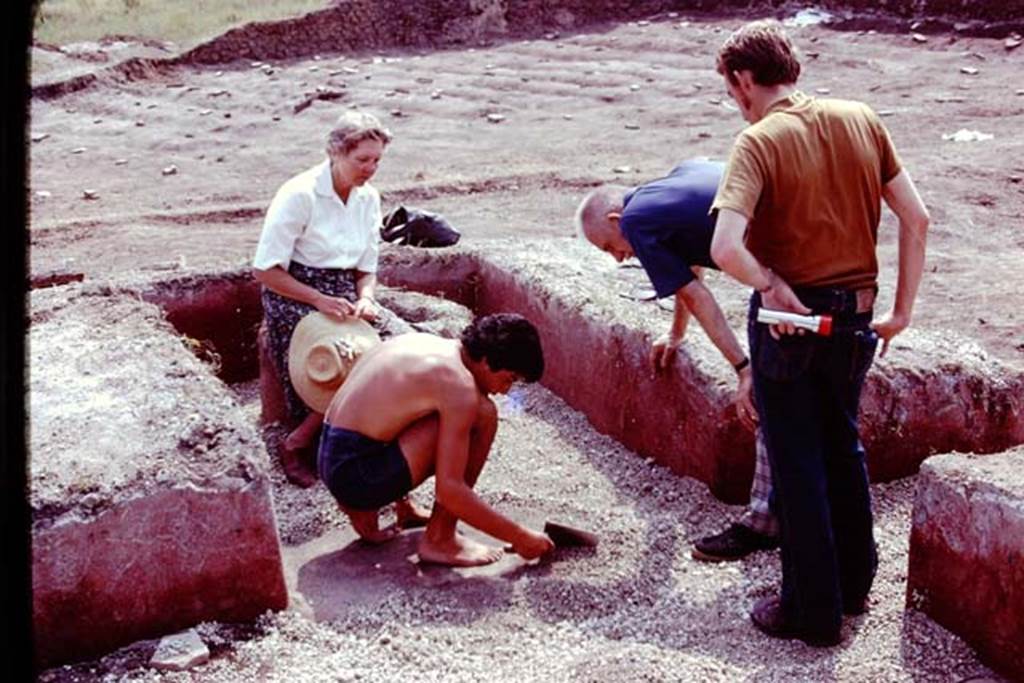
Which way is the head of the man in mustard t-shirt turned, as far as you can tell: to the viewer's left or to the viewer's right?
to the viewer's left

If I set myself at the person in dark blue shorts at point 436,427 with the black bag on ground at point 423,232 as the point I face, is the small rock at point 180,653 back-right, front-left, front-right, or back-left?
back-left

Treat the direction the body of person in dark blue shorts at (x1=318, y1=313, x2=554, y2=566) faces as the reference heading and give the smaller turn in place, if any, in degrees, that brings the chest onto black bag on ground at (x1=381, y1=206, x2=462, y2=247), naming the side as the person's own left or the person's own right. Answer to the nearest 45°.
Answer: approximately 90° to the person's own left

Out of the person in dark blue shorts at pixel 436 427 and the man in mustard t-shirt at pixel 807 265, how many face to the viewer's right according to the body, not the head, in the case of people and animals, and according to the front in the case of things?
1

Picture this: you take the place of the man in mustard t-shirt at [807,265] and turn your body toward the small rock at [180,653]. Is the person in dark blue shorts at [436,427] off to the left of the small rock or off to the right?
right

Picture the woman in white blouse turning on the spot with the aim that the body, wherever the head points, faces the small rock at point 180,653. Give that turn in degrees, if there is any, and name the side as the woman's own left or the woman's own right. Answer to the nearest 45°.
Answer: approximately 45° to the woman's own right

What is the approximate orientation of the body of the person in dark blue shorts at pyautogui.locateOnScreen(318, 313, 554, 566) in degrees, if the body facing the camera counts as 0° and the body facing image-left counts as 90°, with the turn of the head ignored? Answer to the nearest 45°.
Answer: approximately 270°

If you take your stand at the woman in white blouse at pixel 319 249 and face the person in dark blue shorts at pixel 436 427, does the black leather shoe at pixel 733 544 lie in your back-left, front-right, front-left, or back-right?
front-left

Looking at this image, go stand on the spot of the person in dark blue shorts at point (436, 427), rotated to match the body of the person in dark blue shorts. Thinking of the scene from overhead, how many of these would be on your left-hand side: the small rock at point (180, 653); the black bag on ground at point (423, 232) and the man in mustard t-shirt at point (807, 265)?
1

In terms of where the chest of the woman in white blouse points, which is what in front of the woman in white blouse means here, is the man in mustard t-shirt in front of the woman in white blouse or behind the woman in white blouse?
in front

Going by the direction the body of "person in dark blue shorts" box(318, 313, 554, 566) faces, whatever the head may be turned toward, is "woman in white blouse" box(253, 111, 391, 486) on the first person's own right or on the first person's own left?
on the first person's own left

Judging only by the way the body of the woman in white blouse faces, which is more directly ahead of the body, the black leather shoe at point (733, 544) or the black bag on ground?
the black leather shoe

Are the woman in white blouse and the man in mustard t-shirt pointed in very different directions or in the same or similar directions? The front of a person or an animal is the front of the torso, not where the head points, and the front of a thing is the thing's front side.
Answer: very different directions

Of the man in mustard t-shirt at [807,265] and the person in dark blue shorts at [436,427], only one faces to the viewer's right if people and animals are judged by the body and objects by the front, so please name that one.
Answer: the person in dark blue shorts

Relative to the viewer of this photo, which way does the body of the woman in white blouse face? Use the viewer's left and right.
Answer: facing the viewer and to the right of the viewer

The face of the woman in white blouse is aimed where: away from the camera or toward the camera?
toward the camera

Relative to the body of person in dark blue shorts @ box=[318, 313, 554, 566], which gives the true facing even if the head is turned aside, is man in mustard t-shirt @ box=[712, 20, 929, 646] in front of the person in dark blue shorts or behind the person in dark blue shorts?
in front
